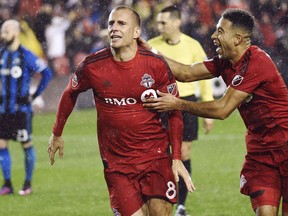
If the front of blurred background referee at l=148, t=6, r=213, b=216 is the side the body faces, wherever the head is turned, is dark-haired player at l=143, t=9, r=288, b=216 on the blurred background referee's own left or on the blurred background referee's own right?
on the blurred background referee's own left

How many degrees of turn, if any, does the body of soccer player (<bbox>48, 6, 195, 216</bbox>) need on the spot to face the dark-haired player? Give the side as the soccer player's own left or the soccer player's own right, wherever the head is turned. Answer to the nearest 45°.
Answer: approximately 90° to the soccer player's own left

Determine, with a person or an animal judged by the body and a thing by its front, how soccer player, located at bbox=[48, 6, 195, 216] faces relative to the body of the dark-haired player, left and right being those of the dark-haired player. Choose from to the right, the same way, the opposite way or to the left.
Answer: to the left

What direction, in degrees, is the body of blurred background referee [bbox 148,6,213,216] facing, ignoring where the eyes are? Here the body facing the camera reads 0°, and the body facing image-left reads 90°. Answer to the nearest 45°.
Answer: approximately 45°

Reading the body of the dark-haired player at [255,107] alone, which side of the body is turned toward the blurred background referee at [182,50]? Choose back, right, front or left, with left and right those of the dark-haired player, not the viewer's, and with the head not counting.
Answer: right

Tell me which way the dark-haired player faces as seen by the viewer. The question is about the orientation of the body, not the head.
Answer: to the viewer's left

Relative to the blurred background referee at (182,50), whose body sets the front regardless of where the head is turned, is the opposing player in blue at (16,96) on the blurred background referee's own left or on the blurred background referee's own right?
on the blurred background referee's own right

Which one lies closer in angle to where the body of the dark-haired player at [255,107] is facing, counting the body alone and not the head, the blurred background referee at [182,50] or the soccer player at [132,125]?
the soccer player
